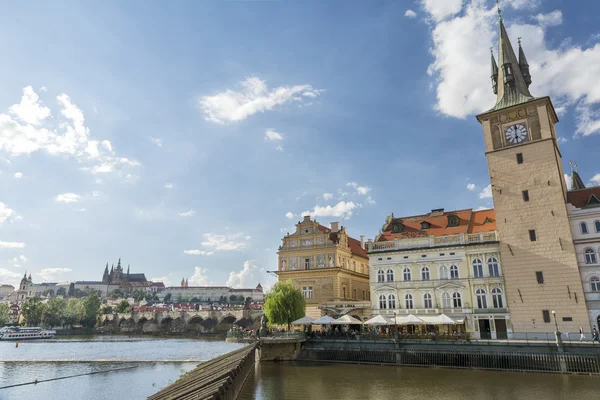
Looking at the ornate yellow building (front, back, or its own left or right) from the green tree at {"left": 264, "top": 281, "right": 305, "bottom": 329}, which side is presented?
front

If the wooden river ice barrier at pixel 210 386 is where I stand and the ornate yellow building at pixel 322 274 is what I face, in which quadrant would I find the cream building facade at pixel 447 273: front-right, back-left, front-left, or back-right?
front-right

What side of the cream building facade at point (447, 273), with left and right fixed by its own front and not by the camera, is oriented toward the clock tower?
left

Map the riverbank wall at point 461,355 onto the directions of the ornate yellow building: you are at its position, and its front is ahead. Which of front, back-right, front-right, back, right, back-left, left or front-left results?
left

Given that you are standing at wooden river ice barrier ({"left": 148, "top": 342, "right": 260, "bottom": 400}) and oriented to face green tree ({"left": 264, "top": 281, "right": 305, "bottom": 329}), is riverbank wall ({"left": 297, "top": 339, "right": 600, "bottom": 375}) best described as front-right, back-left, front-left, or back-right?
front-right

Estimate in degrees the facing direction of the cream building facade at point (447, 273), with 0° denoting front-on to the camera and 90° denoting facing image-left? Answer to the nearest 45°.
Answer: approximately 0°

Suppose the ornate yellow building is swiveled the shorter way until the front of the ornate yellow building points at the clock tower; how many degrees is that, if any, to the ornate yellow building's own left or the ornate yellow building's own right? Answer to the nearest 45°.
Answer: approximately 90° to the ornate yellow building's own left

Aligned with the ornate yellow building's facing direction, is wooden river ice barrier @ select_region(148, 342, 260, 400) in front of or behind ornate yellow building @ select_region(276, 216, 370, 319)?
in front

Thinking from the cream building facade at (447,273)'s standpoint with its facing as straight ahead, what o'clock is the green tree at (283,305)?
The green tree is roughly at 3 o'clock from the cream building facade.

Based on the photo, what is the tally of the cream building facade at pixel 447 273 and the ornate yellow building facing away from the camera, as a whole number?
0

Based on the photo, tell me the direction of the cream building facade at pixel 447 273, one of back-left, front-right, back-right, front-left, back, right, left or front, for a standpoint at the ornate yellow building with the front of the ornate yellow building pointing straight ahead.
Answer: left

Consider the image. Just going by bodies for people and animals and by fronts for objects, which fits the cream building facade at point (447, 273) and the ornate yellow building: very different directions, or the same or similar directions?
same or similar directions

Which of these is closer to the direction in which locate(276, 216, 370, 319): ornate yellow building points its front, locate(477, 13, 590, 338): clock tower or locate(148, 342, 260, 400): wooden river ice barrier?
the wooden river ice barrier

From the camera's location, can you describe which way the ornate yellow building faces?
facing the viewer and to the left of the viewer
